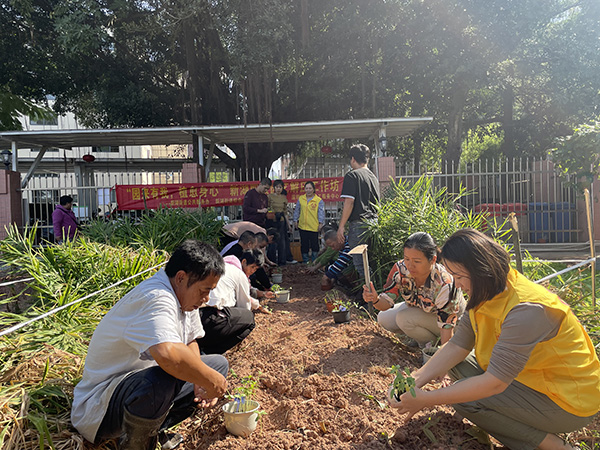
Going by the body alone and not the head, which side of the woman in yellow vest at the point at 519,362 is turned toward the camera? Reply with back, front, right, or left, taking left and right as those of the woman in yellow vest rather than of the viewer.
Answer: left

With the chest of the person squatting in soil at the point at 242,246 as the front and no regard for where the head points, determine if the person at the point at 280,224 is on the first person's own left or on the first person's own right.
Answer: on the first person's own left

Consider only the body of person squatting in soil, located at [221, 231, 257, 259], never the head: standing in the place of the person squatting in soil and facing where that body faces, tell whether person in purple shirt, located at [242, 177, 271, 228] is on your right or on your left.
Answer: on your left

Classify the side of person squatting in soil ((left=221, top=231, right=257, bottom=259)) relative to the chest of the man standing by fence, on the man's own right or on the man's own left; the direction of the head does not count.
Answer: on the man's own left

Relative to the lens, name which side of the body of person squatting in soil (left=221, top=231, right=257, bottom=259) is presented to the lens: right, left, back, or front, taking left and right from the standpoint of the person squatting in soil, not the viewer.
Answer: right

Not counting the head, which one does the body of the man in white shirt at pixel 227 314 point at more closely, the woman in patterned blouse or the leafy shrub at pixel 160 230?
the woman in patterned blouse

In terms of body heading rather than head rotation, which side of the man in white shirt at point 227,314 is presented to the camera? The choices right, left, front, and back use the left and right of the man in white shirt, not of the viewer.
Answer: right
